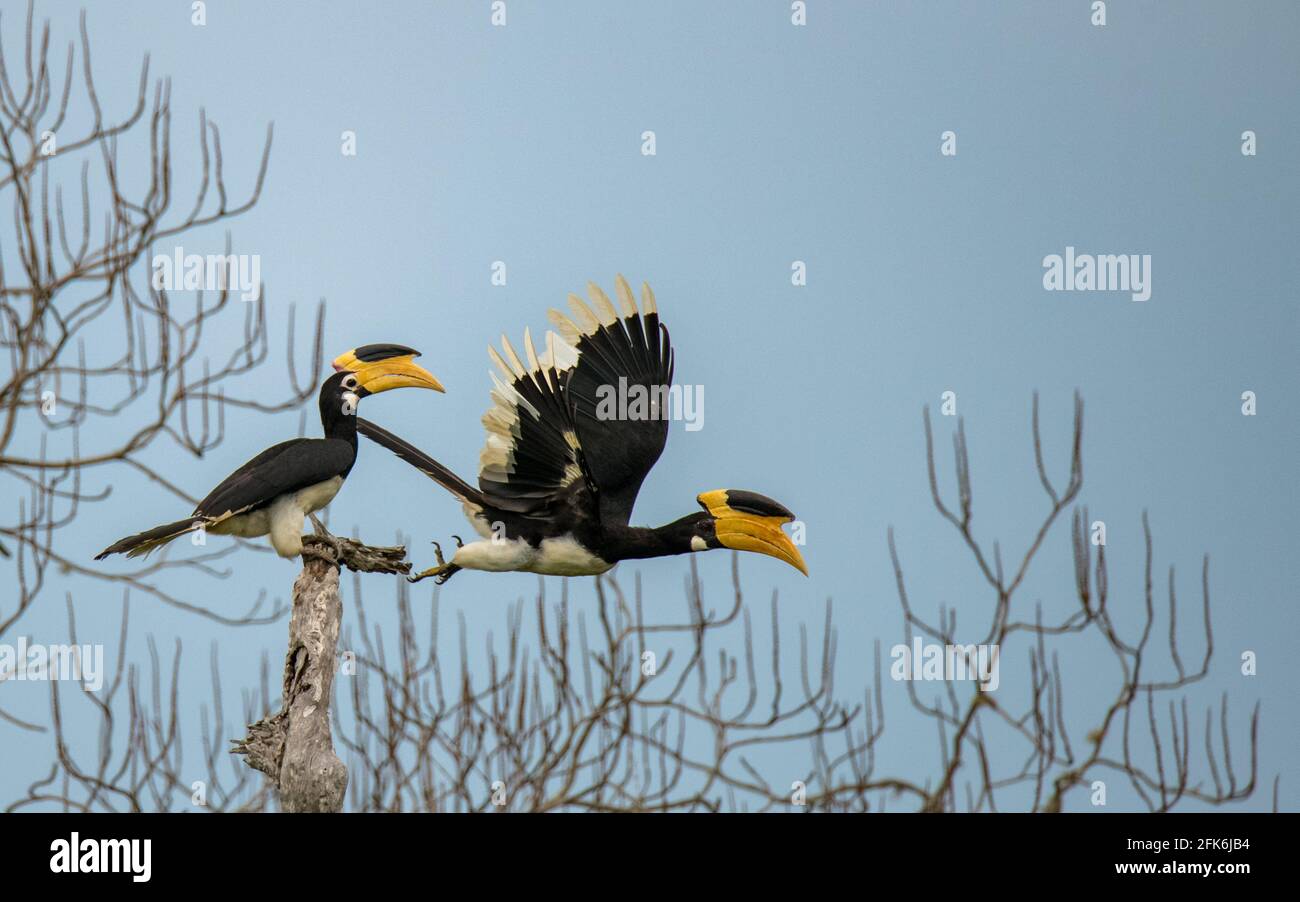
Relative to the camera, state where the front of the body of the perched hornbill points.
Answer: to the viewer's right

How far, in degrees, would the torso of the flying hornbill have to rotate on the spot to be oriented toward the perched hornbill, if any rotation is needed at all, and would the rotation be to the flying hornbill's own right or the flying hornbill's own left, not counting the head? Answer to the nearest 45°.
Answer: approximately 135° to the flying hornbill's own right

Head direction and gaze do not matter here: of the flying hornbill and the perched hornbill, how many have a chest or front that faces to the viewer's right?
2

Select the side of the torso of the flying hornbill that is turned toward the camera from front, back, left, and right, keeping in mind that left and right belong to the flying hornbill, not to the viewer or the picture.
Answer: right

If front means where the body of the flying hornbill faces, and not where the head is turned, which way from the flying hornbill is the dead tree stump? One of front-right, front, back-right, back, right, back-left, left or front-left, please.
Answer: back-right
